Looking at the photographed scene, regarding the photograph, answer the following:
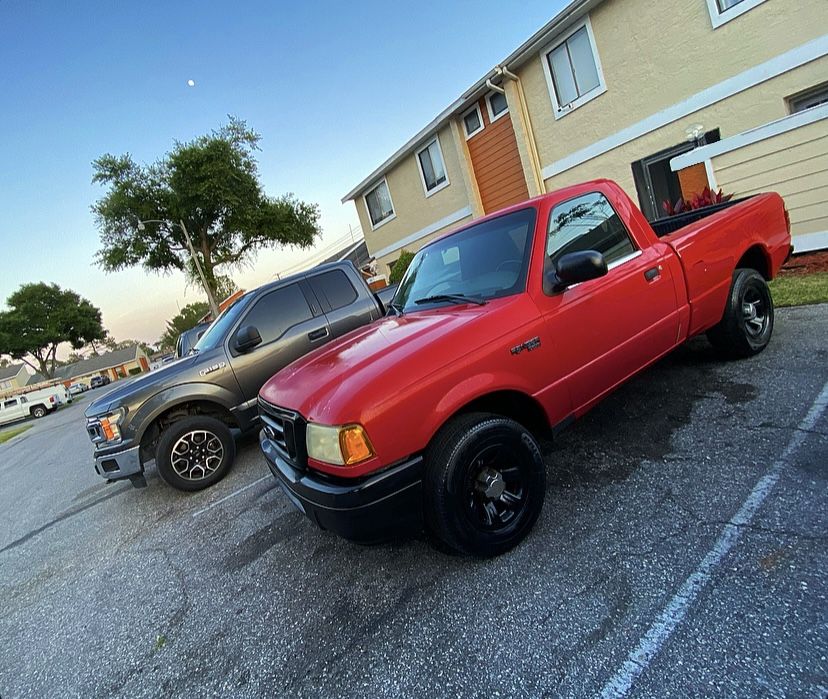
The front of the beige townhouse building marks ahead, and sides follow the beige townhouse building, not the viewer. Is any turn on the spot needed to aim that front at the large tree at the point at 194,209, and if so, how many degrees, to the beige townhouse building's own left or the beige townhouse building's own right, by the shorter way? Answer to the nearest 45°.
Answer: approximately 90° to the beige townhouse building's own right

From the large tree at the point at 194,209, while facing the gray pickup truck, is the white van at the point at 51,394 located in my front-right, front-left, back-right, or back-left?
back-right

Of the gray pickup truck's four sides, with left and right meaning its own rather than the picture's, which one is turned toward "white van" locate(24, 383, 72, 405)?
right

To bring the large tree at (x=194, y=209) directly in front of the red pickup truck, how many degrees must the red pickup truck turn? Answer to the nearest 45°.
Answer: approximately 90° to its right

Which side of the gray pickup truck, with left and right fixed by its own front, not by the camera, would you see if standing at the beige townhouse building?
back

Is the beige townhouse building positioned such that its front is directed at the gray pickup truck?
yes

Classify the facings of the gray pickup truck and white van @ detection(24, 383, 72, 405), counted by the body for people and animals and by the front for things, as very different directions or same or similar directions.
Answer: same or similar directions

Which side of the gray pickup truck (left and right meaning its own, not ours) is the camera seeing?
left

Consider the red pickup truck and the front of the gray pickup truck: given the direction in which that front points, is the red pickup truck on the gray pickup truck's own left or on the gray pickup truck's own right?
on the gray pickup truck's own left

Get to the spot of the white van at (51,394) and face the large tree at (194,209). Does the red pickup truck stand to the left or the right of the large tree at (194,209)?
right
